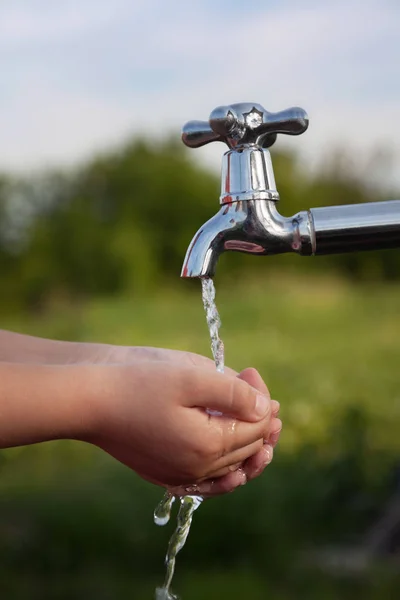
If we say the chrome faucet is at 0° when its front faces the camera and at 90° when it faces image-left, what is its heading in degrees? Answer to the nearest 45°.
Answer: approximately 90°
